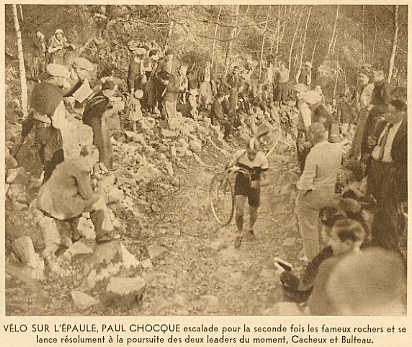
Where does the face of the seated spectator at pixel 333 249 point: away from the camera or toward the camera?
away from the camera

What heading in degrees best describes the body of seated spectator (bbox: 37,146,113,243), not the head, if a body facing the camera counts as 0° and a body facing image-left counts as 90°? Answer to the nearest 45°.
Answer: approximately 270°

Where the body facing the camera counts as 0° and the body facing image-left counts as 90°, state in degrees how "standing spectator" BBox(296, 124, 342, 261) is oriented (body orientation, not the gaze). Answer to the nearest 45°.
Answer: approximately 135°

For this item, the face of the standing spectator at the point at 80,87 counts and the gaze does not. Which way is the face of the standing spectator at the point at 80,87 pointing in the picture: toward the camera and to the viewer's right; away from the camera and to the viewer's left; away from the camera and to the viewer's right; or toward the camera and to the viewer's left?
toward the camera and to the viewer's right

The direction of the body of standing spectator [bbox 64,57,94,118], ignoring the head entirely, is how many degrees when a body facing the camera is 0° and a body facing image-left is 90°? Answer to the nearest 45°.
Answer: approximately 315°
